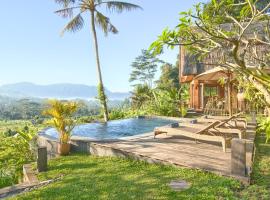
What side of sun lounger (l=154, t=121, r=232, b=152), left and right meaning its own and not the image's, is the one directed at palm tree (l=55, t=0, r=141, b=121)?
front

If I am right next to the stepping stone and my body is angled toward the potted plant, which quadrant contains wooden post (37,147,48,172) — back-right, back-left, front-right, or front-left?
front-left

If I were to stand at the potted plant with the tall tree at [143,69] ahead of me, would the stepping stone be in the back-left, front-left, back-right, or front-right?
back-right

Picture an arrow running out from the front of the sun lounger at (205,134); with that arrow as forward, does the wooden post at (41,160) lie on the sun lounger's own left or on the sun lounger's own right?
on the sun lounger's own left

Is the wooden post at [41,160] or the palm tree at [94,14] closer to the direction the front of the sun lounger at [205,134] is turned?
the palm tree

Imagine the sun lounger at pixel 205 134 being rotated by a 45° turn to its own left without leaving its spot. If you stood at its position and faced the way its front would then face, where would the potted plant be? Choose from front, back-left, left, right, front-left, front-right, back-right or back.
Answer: front

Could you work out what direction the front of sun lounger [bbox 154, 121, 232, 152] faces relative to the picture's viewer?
facing away from the viewer and to the left of the viewer

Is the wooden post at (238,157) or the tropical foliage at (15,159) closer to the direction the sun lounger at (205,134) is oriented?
the tropical foliage

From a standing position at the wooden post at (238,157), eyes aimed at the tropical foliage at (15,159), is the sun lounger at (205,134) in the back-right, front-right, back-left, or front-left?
front-right

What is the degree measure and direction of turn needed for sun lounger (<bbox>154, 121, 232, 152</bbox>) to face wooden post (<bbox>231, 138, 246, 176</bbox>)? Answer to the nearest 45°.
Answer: approximately 135° to its left
